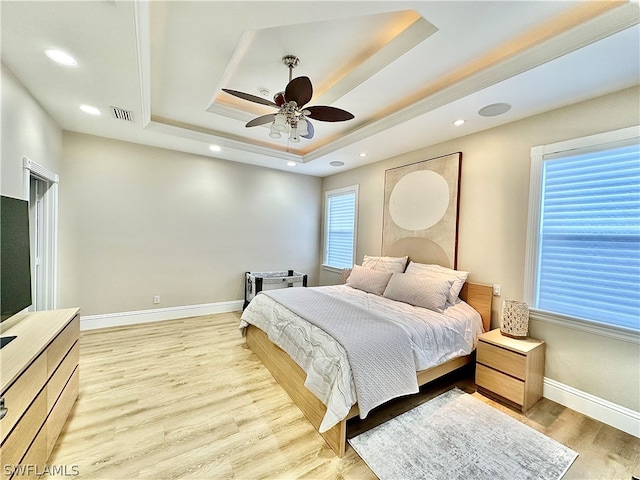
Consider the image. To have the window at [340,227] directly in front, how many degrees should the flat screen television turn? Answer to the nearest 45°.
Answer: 0° — it already faces it

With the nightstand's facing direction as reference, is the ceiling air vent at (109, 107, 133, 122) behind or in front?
in front

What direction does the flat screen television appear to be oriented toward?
to the viewer's right

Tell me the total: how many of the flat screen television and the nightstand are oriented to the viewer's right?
1

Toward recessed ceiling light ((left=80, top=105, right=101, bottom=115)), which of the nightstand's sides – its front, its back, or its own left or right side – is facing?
front

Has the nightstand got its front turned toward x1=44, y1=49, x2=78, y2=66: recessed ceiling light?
yes

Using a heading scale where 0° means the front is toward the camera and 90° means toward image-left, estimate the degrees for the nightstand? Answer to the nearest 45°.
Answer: approximately 45°

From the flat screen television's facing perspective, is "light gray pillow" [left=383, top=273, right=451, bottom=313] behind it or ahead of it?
ahead
